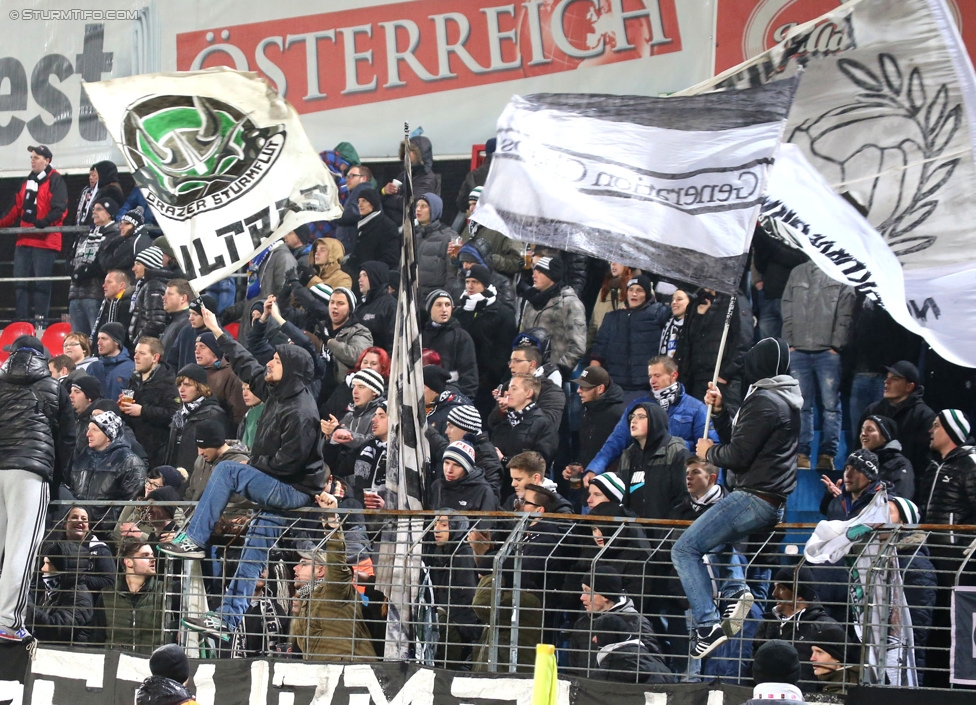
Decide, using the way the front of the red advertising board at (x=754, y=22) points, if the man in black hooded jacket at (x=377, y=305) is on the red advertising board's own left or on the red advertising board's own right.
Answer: on the red advertising board's own right

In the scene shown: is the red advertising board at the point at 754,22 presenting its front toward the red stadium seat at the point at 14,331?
no

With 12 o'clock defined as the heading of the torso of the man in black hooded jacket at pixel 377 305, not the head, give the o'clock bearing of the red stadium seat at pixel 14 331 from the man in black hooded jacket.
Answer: The red stadium seat is roughly at 3 o'clock from the man in black hooded jacket.

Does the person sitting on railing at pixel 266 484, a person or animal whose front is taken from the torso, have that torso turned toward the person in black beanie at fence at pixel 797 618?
no

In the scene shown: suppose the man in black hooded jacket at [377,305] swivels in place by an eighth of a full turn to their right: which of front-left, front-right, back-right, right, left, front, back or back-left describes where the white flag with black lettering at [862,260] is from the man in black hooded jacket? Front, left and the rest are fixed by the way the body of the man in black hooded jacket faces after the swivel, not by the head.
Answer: back-left

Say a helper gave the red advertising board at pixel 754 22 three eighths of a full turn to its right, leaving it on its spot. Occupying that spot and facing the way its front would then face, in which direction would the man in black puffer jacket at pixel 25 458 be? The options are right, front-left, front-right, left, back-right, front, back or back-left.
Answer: left

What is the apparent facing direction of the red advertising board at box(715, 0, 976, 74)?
toward the camera

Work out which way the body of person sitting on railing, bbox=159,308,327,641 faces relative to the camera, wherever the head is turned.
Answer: to the viewer's left

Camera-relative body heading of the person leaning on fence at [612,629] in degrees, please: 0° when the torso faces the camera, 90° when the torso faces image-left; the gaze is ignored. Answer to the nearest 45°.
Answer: approximately 45°

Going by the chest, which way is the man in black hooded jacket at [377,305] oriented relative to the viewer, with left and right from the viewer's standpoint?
facing the viewer and to the left of the viewer

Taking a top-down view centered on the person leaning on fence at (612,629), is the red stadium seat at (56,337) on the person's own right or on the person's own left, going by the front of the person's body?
on the person's own right

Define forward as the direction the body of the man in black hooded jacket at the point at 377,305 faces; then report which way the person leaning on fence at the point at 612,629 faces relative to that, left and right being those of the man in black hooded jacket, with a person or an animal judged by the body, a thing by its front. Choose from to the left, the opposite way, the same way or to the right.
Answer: the same way
